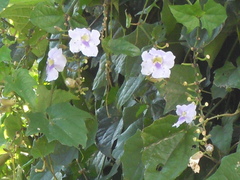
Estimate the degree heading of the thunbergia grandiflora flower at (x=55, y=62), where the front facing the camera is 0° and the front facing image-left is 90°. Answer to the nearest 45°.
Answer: approximately 45°

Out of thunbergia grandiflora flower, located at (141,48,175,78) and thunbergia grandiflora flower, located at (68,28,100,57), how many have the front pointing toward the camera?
2
